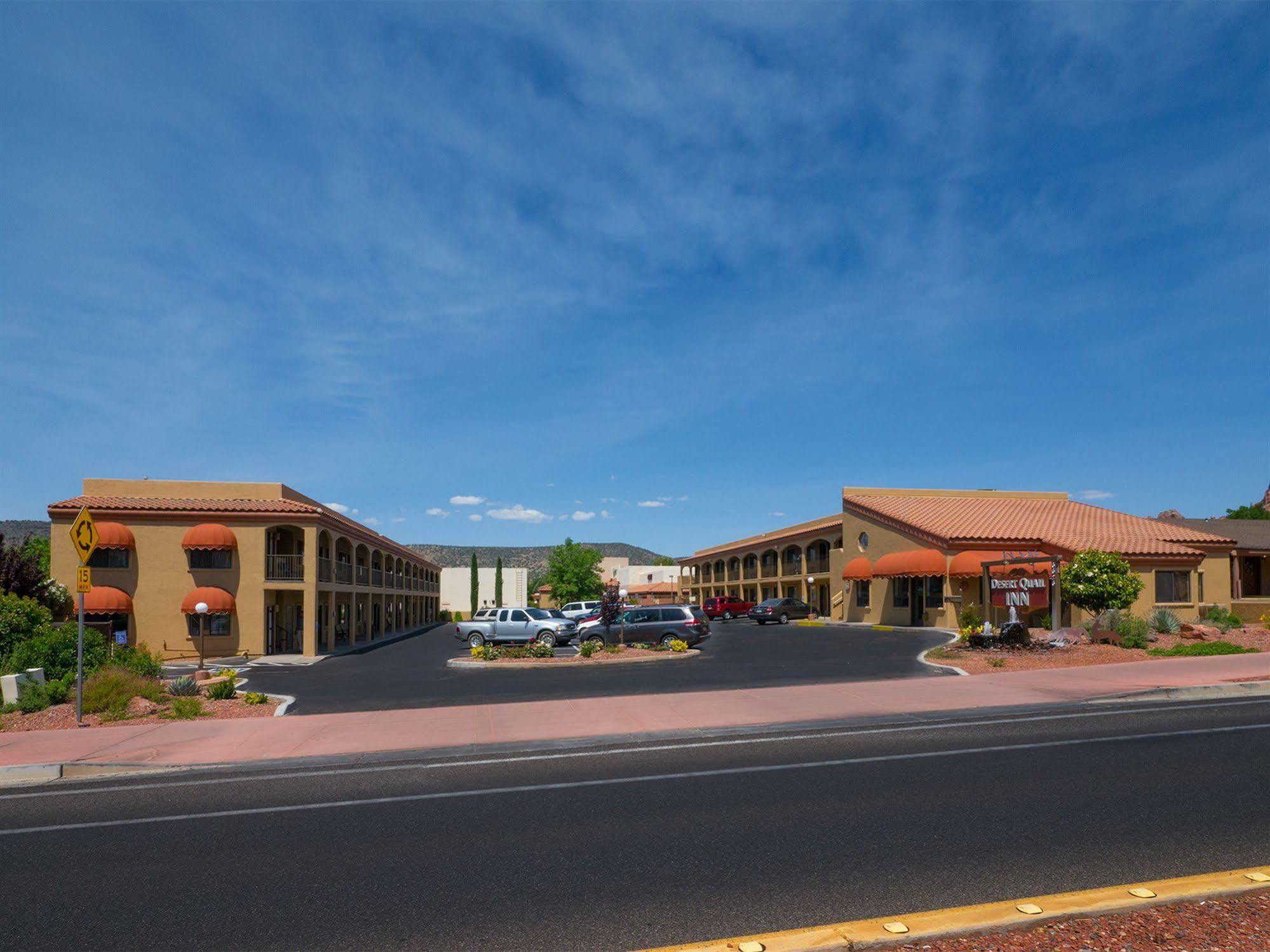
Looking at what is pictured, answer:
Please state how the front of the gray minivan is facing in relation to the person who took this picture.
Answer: facing to the left of the viewer

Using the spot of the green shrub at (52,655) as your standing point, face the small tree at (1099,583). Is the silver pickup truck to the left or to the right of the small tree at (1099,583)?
left

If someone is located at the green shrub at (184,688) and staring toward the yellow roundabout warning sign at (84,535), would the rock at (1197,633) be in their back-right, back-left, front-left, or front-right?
back-left

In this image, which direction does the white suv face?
to the viewer's left

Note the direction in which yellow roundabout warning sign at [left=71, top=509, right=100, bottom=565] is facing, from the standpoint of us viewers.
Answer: facing the viewer and to the right of the viewer

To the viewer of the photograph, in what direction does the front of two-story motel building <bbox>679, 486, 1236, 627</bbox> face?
facing the viewer and to the left of the viewer

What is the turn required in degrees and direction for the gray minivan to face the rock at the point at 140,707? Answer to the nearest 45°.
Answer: approximately 45° to its left
